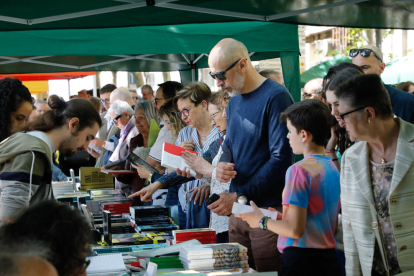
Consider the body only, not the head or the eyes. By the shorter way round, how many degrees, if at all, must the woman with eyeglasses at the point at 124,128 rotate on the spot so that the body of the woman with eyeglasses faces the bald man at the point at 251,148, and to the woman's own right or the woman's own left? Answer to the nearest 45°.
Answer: approximately 90° to the woman's own left

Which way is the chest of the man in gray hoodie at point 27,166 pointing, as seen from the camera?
to the viewer's right

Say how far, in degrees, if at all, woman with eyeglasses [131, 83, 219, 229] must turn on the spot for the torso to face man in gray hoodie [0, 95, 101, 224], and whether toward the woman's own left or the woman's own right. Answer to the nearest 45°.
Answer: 0° — they already face them
